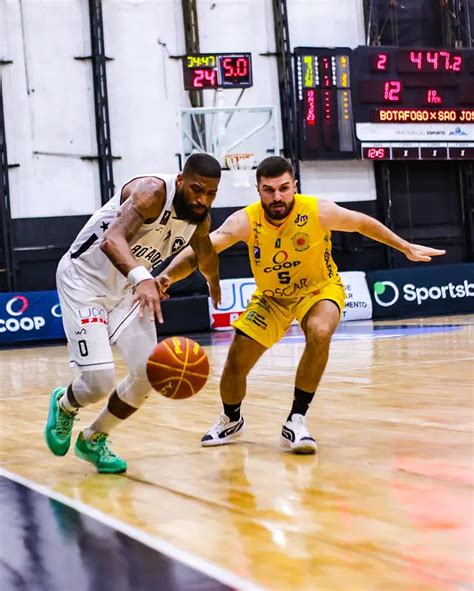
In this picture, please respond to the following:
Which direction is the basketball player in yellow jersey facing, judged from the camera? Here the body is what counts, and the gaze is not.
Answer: toward the camera

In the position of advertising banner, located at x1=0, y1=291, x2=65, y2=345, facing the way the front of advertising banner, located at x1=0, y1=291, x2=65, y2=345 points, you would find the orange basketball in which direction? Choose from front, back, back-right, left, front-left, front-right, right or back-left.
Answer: front

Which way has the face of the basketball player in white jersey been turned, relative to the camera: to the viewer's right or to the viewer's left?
to the viewer's right

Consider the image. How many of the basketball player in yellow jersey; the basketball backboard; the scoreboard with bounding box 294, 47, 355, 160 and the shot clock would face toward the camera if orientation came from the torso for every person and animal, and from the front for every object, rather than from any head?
4

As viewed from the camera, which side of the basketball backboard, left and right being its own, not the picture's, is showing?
front

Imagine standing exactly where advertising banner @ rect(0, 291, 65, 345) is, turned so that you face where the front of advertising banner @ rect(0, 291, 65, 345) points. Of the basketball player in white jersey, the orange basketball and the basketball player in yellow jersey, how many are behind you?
0

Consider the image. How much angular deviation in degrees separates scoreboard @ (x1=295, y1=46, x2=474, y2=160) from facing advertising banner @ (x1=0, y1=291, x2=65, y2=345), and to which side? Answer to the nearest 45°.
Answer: approximately 45° to its right

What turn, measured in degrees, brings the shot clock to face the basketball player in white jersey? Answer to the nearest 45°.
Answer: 0° — it already faces them

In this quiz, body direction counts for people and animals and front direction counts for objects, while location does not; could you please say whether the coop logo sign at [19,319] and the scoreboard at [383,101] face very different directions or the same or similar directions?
same or similar directions

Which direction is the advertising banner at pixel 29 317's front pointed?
toward the camera

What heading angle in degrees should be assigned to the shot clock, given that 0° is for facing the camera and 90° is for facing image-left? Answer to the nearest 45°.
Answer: approximately 0°

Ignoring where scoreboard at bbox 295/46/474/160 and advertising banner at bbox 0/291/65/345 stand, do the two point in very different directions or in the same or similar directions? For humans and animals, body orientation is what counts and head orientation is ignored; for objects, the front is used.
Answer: same or similar directions

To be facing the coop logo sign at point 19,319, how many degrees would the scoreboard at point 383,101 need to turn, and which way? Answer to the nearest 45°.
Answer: approximately 45° to its right

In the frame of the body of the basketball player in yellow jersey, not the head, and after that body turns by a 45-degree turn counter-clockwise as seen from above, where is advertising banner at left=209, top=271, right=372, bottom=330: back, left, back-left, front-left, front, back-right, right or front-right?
back-left
